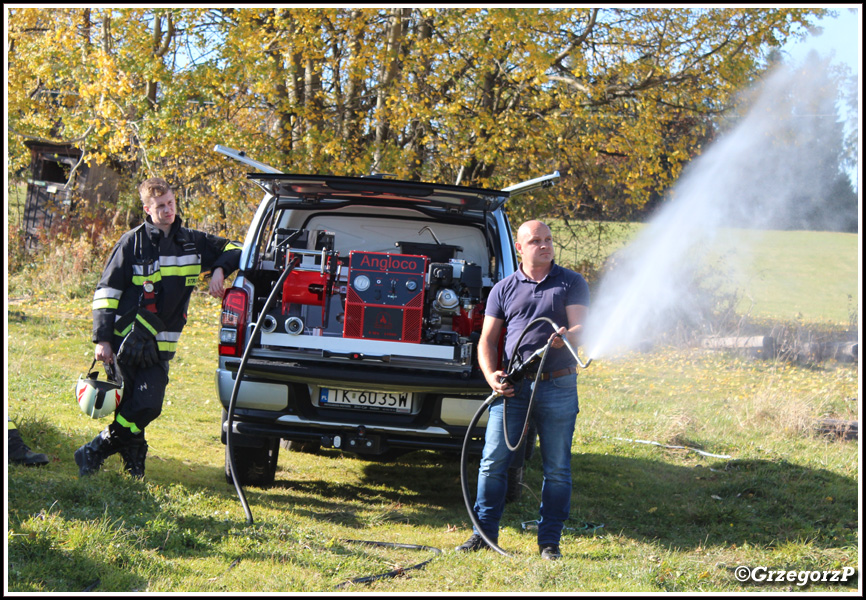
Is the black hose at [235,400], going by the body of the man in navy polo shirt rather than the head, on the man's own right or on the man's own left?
on the man's own right

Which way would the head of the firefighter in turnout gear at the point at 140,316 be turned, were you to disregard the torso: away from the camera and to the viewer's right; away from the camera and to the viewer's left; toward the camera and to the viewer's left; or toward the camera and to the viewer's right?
toward the camera and to the viewer's right

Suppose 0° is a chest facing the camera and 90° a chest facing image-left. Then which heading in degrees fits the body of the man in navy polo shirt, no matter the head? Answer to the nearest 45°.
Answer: approximately 0°

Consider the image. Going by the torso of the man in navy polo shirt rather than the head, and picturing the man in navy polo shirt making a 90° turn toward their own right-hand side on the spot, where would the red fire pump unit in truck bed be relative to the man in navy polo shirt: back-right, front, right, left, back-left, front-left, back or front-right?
front-right

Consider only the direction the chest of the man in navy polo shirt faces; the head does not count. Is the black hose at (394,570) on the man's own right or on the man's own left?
on the man's own right

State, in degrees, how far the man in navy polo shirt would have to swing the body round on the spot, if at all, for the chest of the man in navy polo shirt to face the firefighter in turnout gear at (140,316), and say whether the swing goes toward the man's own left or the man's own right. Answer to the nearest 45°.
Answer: approximately 90° to the man's own right
